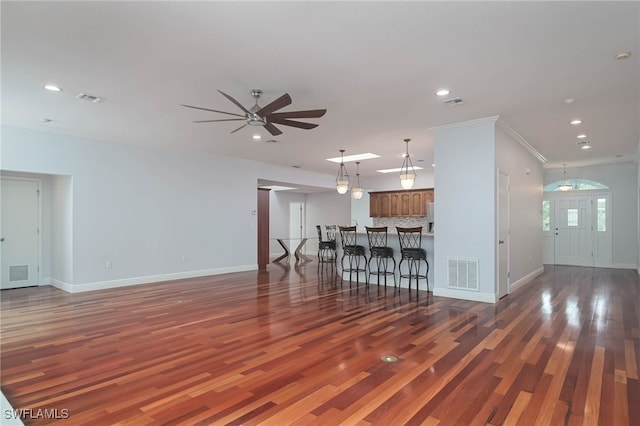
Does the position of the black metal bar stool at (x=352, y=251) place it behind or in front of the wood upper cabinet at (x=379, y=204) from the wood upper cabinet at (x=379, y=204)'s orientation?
in front

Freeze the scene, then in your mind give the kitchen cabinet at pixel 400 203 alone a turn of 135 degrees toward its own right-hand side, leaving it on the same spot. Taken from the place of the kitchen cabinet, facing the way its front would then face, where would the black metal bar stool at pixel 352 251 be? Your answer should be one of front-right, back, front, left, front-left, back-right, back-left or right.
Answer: back-left

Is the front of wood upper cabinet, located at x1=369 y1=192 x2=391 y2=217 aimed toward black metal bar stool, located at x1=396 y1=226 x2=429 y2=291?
yes

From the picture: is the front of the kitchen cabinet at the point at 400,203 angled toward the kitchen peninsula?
yes

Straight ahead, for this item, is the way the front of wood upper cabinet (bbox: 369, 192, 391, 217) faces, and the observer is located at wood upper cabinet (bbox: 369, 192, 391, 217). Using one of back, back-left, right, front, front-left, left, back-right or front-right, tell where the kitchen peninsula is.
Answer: front

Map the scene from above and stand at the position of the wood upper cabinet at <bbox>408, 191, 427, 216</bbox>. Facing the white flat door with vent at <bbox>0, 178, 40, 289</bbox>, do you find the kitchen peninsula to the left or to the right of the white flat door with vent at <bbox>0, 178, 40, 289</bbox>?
left

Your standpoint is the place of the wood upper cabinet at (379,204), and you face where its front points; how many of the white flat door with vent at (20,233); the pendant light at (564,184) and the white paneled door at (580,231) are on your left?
2

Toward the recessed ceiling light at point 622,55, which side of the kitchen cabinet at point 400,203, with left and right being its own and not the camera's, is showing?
front

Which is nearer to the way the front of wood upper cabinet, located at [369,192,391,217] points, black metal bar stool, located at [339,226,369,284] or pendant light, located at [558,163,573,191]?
the black metal bar stool

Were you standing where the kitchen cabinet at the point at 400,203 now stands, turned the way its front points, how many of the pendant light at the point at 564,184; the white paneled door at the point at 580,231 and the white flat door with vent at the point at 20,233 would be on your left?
2

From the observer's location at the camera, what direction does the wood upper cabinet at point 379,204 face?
facing the viewer

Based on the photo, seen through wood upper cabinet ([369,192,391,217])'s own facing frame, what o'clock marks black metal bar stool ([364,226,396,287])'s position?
The black metal bar stool is roughly at 12 o'clock from the wood upper cabinet.

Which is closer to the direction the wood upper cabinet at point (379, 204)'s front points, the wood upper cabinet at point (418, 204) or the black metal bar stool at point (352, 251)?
the black metal bar stool

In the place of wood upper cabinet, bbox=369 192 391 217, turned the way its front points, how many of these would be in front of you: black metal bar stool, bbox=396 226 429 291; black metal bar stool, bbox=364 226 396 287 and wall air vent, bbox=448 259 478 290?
3

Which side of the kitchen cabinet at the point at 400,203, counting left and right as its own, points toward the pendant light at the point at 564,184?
left

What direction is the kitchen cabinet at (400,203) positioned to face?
toward the camera
